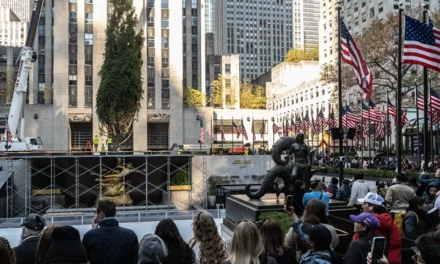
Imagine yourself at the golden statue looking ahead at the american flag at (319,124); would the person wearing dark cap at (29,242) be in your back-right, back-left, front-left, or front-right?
back-right

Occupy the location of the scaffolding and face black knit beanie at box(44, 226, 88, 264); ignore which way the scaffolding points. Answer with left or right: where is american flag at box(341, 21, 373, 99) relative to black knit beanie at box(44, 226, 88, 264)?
left

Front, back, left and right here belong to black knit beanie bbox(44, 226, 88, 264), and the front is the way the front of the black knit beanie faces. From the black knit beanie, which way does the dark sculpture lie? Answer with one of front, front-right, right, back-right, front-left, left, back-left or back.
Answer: front-right

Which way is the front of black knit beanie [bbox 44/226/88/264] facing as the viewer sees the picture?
away from the camera

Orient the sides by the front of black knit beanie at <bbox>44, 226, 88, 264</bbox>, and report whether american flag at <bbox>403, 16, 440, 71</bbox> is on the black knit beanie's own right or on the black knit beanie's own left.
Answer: on the black knit beanie's own right

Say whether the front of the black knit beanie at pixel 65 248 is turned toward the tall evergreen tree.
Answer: yes

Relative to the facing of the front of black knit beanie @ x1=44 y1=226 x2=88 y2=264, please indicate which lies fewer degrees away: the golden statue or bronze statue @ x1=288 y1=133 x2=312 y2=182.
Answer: the golden statue

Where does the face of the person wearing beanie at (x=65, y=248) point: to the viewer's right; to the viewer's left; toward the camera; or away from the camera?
away from the camera

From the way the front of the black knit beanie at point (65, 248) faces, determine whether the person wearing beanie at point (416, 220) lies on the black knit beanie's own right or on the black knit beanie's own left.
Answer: on the black knit beanie's own right

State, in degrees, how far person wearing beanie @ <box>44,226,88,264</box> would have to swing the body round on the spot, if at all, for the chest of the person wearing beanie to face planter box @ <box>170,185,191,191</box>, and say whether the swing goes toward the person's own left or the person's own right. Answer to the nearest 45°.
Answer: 0° — they already face it

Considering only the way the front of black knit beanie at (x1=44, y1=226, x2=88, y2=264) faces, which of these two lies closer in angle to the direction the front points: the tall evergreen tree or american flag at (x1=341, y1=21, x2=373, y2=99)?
the tall evergreen tree
